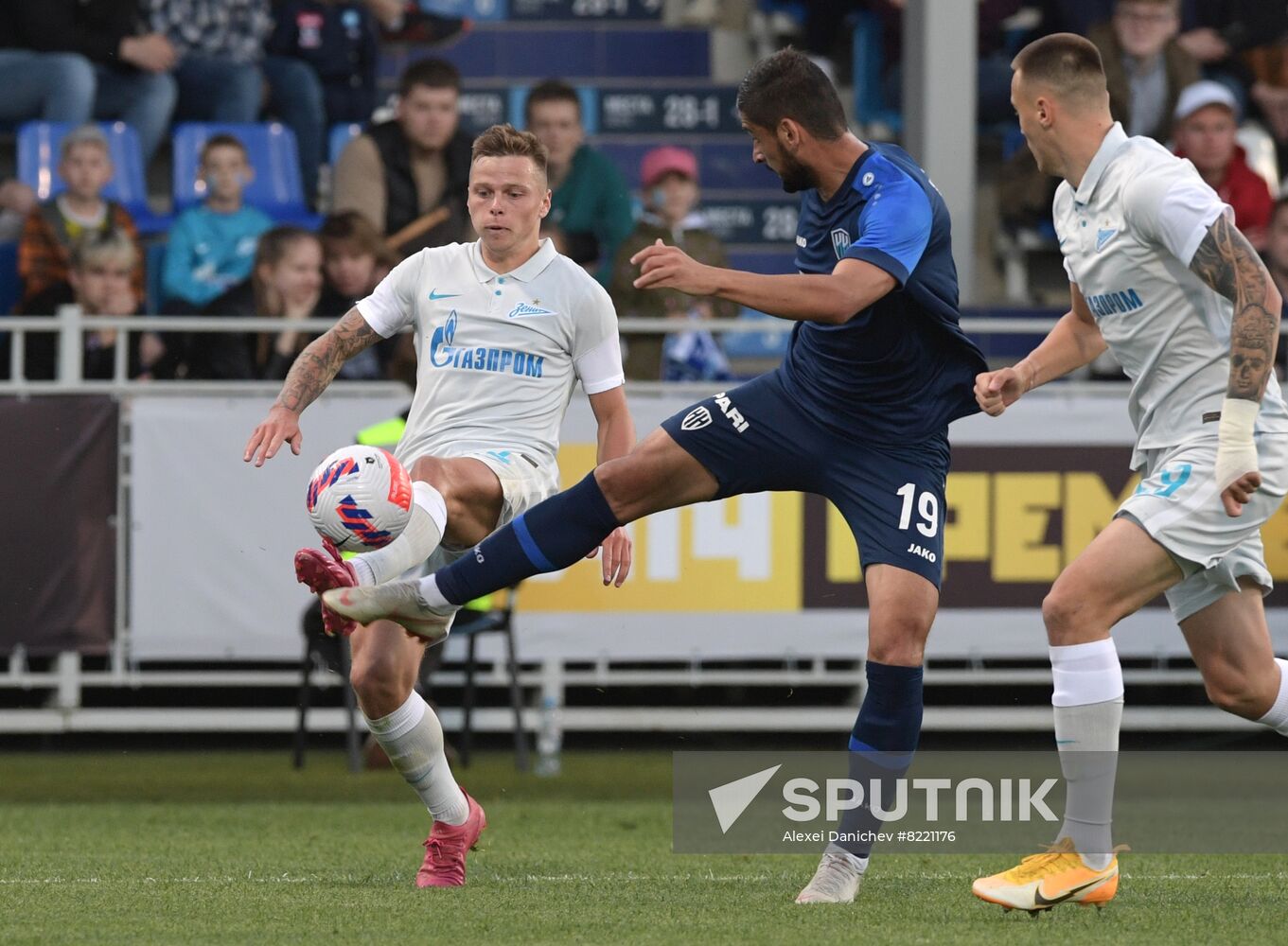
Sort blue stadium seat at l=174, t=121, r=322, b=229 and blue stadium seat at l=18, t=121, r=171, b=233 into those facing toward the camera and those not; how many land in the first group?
2

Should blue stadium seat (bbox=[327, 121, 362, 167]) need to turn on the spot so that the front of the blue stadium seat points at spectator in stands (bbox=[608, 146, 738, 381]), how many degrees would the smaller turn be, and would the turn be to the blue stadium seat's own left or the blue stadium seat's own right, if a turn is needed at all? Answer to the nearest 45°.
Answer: approximately 45° to the blue stadium seat's own left

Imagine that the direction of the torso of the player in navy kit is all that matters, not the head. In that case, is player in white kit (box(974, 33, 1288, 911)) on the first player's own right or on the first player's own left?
on the first player's own left

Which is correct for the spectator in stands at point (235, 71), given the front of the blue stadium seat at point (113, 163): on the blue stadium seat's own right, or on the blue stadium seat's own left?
on the blue stadium seat's own left

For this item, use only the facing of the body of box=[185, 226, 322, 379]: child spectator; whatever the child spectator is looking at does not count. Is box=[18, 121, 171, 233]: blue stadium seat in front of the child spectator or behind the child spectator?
behind

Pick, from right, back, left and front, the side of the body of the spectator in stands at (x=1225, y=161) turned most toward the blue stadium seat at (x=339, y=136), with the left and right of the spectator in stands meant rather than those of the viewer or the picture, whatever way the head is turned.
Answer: right

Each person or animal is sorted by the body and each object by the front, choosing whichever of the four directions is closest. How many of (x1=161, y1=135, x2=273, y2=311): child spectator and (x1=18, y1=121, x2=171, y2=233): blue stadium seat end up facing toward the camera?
2

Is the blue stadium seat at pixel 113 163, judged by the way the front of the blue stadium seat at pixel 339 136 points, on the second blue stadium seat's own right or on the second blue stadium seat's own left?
on the second blue stadium seat's own right

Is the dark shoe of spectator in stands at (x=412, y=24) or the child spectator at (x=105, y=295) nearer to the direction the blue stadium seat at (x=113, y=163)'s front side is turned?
the child spectator
